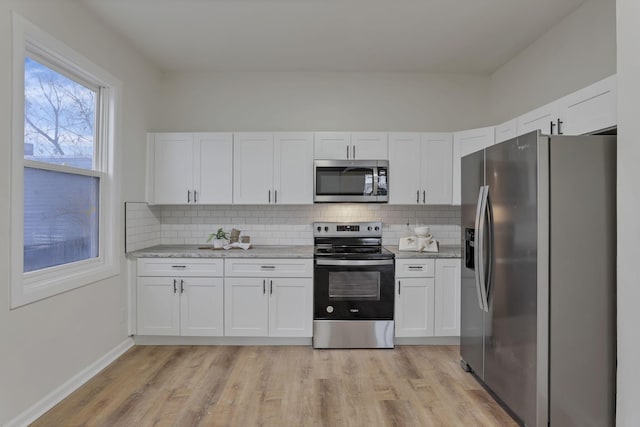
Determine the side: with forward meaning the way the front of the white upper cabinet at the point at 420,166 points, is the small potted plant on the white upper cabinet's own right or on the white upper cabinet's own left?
on the white upper cabinet's own right

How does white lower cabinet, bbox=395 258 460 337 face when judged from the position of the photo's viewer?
facing the viewer

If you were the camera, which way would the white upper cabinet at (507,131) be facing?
facing the viewer and to the left of the viewer

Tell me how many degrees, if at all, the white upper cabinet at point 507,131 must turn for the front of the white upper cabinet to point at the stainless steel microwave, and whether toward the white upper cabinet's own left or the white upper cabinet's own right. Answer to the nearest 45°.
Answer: approximately 45° to the white upper cabinet's own right

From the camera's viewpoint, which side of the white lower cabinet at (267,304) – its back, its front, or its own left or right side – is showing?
front

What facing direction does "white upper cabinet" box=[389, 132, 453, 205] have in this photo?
toward the camera

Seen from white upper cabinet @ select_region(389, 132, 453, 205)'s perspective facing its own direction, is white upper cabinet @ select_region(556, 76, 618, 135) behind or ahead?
ahead

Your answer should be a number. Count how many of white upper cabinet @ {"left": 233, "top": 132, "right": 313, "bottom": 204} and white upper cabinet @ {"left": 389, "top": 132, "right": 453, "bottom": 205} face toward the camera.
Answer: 2

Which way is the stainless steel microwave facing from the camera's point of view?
toward the camera

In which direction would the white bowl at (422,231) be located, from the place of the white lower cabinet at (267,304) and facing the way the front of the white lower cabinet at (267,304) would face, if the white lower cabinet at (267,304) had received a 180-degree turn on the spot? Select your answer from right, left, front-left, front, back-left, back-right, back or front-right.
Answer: right
